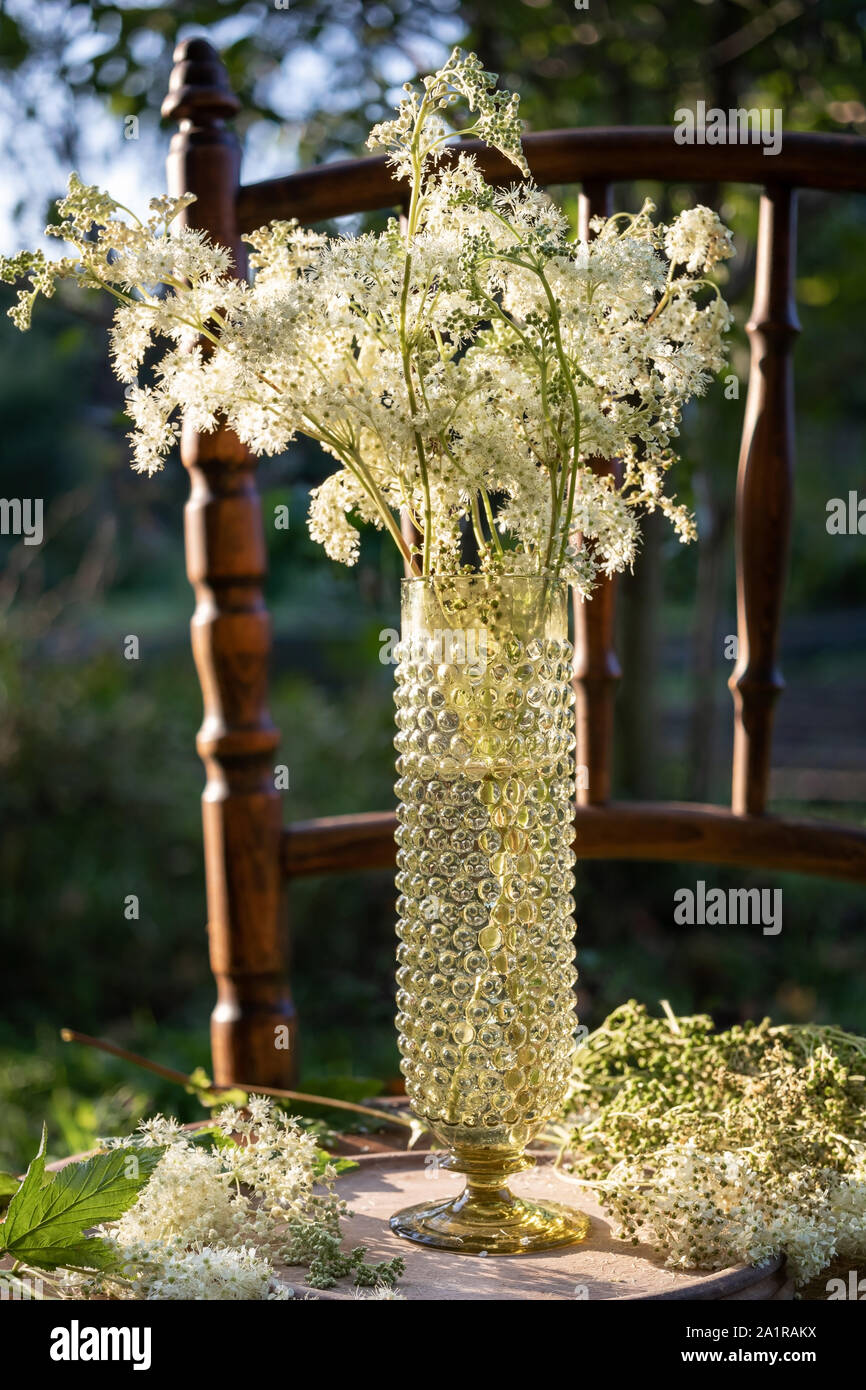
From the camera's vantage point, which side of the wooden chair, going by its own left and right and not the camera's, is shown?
front
